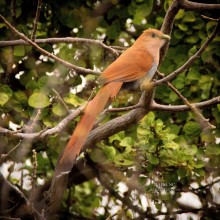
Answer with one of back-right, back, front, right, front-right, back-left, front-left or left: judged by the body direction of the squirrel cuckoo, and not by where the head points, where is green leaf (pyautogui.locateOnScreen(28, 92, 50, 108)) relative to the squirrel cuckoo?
back

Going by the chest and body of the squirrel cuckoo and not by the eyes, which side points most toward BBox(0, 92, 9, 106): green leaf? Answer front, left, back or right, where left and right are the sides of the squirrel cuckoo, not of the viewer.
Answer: back

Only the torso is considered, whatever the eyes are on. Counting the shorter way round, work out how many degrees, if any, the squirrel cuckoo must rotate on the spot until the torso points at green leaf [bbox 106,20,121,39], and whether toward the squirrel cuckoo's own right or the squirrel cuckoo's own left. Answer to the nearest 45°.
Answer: approximately 90° to the squirrel cuckoo's own left

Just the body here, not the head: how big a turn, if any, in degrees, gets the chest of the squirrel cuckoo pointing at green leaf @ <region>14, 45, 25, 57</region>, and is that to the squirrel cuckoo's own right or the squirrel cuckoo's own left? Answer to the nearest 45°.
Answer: approximately 135° to the squirrel cuckoo's own left

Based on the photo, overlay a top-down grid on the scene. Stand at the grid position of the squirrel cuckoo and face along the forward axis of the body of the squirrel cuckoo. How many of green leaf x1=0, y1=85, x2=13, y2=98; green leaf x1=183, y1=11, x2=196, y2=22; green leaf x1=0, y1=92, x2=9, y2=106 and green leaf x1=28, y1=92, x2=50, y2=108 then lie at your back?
3

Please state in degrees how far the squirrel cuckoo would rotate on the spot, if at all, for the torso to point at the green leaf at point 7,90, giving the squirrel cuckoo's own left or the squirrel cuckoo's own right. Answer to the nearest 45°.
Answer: approximately 180°

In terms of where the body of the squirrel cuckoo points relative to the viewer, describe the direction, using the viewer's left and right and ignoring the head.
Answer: facing to the right of the viewer
